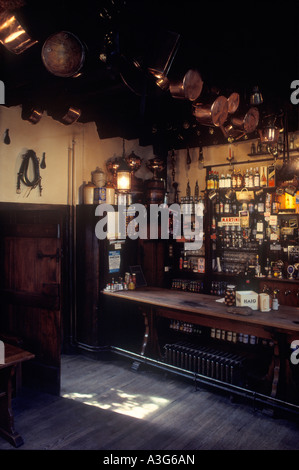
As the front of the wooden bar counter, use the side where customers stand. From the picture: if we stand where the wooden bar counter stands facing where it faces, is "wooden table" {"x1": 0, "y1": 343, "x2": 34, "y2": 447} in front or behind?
in front

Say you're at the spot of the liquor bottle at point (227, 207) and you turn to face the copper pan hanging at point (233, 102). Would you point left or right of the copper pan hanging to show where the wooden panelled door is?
right

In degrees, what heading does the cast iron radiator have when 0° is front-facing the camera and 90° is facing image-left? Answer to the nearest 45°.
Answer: approximately 45°

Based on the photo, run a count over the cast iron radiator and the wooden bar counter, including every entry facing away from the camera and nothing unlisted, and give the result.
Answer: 0
